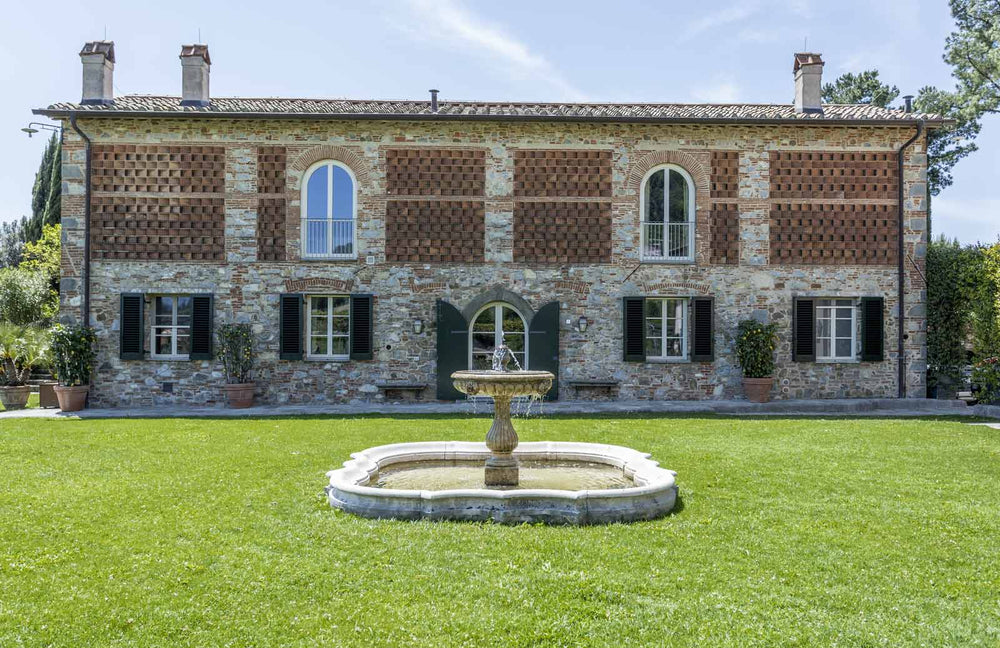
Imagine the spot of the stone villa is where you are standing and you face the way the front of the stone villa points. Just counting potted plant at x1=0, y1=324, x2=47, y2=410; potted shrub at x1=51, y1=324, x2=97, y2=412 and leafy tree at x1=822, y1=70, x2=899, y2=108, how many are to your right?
2

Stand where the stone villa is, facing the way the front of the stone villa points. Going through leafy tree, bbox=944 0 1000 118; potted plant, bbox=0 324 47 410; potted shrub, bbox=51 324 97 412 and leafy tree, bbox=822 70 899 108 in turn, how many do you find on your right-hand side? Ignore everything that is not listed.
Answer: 2

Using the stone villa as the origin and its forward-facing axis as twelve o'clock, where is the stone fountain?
The stone fountain is roughly at 12 o'clock from the stone villa.

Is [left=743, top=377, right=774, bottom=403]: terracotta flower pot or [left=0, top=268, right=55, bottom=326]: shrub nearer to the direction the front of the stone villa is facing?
the terracotta flower pot

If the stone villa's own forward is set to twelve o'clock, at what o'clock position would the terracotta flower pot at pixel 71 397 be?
The terracotta flower pot is roughly at 3 o'clock from the stone villa.

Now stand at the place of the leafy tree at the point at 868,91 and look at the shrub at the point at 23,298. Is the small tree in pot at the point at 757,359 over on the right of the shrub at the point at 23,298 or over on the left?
left

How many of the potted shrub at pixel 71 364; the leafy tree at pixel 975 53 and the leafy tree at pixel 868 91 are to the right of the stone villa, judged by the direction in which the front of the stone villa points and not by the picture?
1

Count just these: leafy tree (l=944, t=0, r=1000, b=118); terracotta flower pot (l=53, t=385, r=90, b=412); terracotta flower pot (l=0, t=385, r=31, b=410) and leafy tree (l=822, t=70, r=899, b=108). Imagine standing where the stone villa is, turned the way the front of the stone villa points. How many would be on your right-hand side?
2

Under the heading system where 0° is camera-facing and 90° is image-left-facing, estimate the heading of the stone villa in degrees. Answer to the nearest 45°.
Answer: approximately 0°

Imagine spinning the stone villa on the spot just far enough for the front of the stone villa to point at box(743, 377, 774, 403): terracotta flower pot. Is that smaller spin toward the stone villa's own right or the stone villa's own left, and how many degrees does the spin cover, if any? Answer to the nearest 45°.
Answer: approximately 90° to the stone villa's own left

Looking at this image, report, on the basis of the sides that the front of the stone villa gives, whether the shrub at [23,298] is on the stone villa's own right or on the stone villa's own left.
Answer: on the stone villa's own right

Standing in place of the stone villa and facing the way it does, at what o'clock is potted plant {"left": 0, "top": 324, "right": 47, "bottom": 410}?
The potted plant is roughly at 3 o'clock from the stone villa.

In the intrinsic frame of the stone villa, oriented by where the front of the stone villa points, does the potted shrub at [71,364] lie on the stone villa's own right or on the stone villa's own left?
on the stone villa's own right
